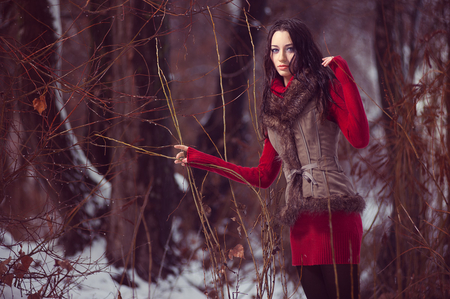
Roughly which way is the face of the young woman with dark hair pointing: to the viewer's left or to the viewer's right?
to the viewer's left

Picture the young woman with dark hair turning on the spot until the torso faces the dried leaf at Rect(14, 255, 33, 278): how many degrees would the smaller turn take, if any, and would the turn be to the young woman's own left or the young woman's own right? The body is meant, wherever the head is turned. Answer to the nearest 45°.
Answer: approximately 45° to the young woman's own right

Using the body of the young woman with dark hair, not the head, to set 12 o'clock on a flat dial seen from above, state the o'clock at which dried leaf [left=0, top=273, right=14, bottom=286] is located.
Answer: The dried leaf is roughly at 2 o'clock from the young woman with dark hair.

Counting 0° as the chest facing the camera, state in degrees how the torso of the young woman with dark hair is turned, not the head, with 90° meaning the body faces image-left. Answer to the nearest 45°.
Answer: approximately 45°
